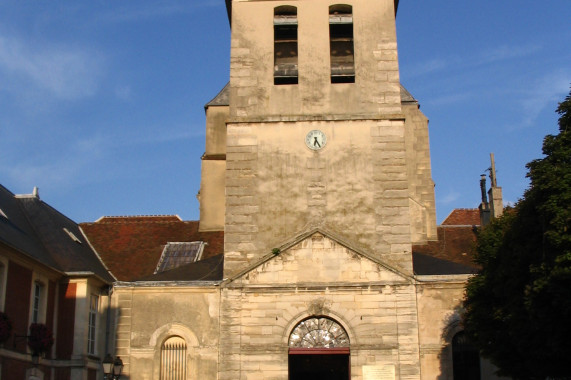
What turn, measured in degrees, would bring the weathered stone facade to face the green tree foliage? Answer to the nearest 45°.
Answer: approximately 45° to its left

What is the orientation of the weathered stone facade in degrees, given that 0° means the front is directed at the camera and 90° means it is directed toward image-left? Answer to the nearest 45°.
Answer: approximately 0°
